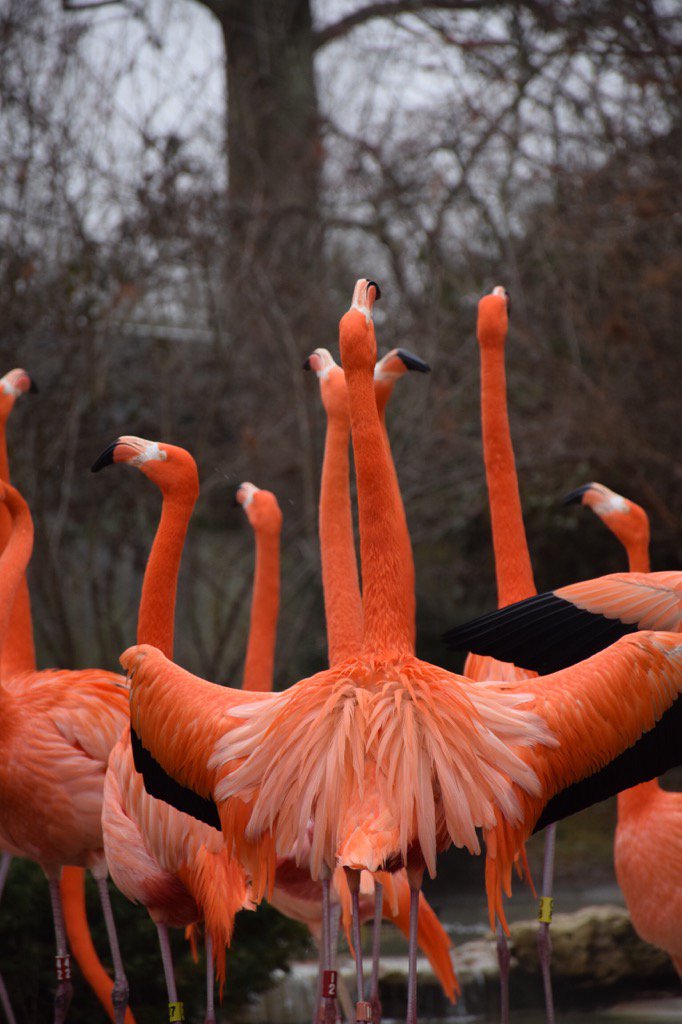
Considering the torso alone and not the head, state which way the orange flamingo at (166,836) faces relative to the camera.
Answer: to the viewer's left

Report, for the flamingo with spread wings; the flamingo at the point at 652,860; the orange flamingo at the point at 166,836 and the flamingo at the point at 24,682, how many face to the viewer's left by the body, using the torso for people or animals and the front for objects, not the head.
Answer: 3

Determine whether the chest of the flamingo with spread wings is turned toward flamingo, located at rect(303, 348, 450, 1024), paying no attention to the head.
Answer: yes
